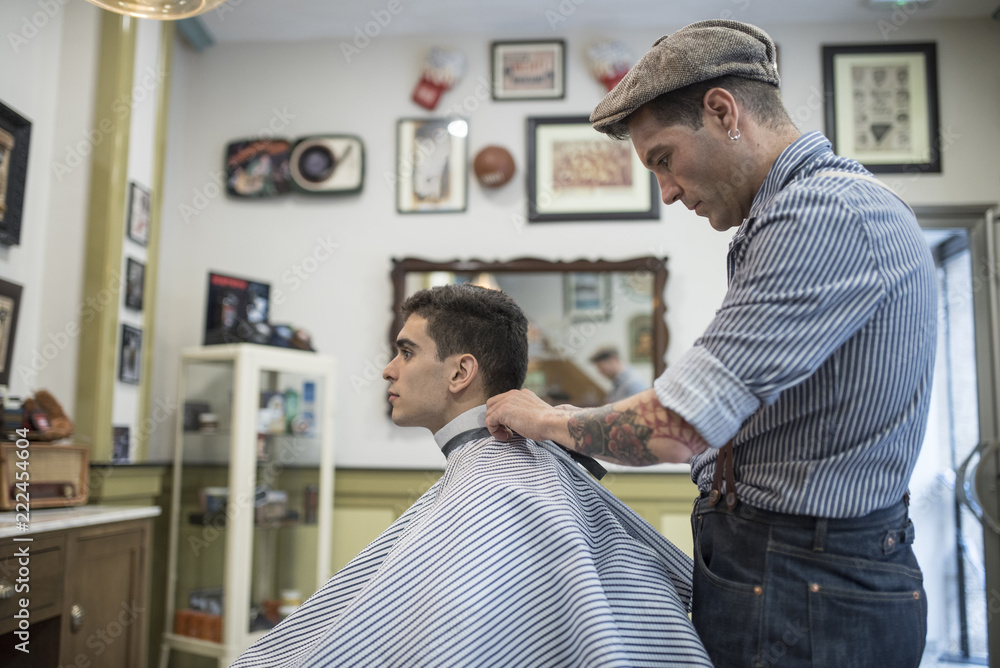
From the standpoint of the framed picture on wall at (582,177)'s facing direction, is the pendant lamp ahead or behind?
ahead

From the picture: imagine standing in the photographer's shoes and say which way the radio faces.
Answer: facing the viewer and to the right of the viewer

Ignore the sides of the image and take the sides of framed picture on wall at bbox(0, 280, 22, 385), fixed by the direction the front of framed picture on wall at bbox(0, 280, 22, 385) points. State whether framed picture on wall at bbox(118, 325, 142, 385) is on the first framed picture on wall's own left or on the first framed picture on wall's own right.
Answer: on the first framed picture on wall's own left

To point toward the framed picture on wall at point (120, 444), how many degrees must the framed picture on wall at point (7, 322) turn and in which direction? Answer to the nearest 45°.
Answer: approximately 90° to its left

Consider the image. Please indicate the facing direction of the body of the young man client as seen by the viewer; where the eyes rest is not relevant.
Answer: to the viewer's left

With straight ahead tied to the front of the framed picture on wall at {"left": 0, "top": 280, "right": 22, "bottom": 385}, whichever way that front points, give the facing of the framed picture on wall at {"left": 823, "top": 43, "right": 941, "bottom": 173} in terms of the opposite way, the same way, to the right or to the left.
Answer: to the right

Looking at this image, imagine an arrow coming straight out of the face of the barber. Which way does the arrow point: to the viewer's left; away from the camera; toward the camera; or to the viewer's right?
to the viewer's left

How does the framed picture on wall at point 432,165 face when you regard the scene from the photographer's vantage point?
facing the viewer

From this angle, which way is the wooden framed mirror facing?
toward the camera

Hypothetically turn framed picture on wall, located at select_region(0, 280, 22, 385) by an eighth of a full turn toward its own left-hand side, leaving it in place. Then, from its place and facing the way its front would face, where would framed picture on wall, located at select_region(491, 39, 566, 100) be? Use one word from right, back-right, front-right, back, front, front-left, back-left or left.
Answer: front

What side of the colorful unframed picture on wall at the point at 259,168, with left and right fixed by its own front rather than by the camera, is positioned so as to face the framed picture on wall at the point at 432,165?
left

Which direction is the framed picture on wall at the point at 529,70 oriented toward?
toward the camera

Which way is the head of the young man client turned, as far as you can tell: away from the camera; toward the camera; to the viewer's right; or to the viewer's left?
to the viewer's left
